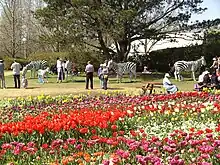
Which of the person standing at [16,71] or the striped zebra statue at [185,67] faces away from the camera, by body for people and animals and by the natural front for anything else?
the person standing

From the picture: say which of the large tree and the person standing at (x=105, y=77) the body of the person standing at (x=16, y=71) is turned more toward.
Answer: the large tree

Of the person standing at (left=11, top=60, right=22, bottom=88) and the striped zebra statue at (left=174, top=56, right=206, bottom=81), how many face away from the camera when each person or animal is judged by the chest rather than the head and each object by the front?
1
